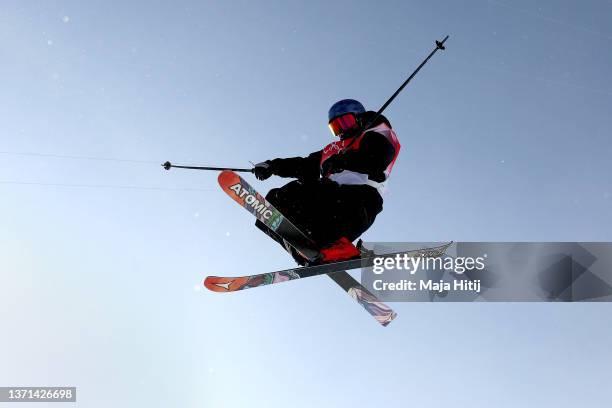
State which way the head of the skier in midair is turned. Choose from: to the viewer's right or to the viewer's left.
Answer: to the viewer's left

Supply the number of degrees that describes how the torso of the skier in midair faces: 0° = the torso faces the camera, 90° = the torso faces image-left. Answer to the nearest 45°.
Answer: approximately 45°
